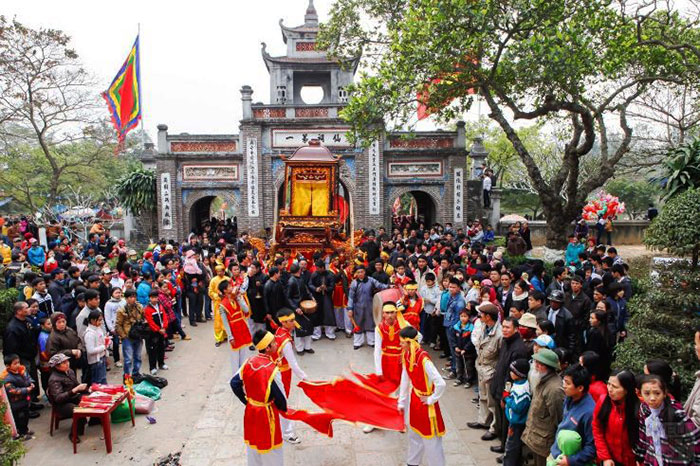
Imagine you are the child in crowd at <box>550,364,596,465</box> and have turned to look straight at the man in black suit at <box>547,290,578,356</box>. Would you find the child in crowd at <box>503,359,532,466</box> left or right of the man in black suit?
left

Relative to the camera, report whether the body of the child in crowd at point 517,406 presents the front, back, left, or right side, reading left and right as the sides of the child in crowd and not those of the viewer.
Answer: left

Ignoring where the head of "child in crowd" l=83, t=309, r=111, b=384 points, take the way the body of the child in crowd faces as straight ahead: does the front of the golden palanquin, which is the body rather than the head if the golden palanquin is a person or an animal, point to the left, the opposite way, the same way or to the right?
to the right

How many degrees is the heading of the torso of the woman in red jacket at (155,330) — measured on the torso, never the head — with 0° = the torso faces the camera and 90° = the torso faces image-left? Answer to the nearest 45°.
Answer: approximately 315°

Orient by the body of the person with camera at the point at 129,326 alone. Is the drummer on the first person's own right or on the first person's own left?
on the first person's own left
